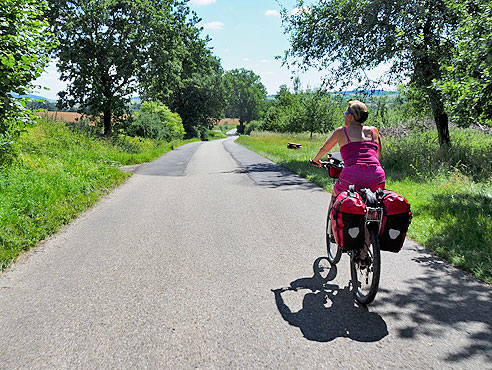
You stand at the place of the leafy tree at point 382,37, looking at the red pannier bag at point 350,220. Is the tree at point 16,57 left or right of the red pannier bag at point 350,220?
right

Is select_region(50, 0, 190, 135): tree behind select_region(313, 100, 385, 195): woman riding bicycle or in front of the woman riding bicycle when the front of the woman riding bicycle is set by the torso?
in front

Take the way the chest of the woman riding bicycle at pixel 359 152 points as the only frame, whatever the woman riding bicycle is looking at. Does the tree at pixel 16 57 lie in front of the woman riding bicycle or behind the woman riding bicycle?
in front

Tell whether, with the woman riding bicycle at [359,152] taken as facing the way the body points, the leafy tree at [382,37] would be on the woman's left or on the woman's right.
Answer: on the woman's right

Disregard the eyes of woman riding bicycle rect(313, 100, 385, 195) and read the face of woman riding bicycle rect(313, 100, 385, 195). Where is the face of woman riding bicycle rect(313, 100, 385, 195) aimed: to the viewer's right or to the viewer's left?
to the viewer's left

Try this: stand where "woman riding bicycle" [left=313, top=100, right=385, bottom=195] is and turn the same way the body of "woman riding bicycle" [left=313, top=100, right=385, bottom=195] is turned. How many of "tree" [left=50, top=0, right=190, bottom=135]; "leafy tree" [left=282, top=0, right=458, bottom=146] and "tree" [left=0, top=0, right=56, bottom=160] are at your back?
0

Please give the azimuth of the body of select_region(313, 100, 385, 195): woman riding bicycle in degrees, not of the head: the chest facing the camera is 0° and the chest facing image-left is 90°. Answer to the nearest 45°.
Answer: approximately 135°
